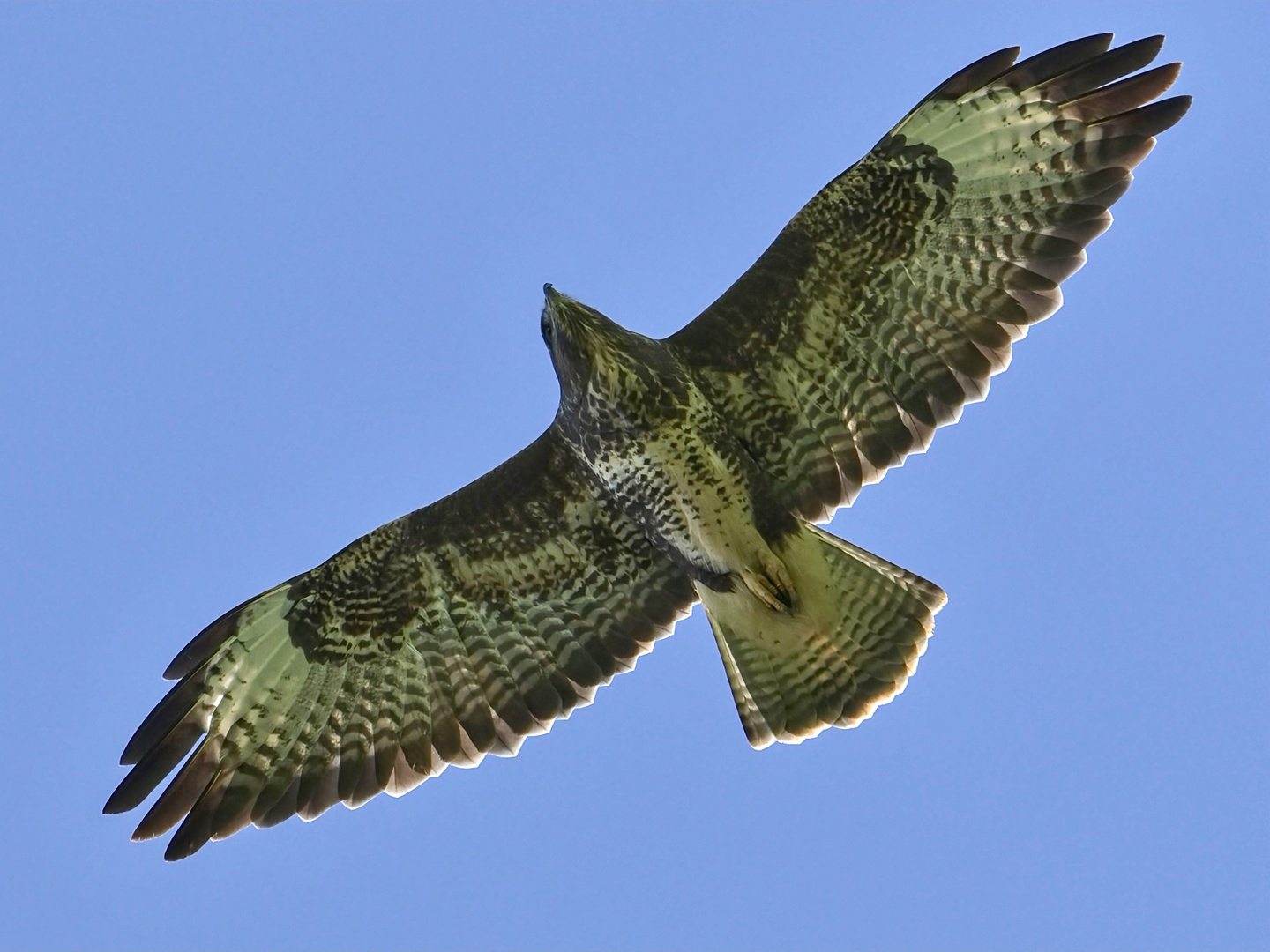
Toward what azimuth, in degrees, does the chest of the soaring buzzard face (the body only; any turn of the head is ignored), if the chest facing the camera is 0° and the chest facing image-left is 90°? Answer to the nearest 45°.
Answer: approximately 45°
